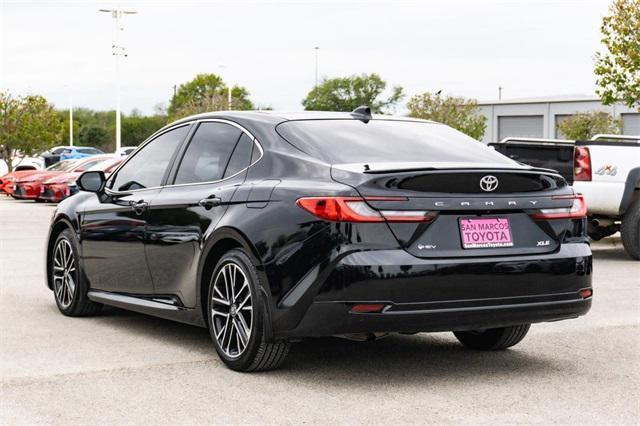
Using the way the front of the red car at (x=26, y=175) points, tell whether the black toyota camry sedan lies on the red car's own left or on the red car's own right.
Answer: on the red car's own left

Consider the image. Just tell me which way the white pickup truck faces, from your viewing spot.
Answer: facing away from the viewer and to the right of the viewer

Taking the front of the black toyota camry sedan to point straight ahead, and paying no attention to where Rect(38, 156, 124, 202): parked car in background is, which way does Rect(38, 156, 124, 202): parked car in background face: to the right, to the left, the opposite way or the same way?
to the left

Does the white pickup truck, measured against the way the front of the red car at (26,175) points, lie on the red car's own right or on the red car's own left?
on the red car's own left

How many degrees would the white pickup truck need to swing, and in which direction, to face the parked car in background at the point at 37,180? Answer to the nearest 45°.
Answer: approximately 90° to its left

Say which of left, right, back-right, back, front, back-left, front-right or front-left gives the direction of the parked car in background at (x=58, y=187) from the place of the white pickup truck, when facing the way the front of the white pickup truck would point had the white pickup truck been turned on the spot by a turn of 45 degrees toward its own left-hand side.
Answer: front-left

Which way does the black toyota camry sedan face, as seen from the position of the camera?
facing away from the viewer and to the left of the viewer

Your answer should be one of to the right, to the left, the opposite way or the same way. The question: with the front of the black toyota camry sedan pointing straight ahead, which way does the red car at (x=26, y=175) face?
to the left
